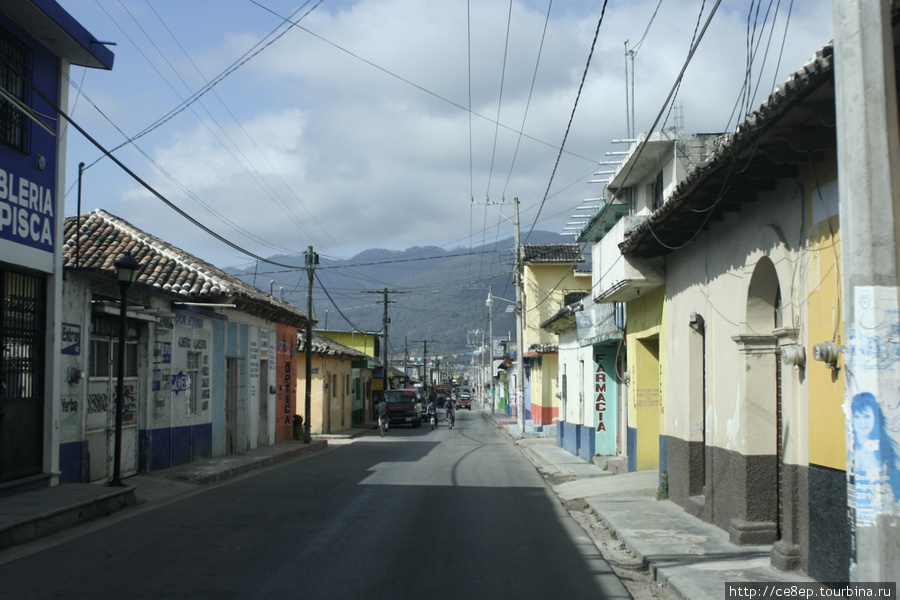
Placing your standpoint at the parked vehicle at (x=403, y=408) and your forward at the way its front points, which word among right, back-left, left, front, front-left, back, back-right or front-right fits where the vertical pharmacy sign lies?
front

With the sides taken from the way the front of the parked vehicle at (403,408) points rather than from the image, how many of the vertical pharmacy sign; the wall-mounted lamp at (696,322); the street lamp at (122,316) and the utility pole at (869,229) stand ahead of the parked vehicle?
4

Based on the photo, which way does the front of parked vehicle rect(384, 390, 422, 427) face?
toward the camera

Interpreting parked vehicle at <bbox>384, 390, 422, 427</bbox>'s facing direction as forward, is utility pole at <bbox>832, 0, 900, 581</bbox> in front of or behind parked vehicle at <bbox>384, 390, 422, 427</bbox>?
in front
